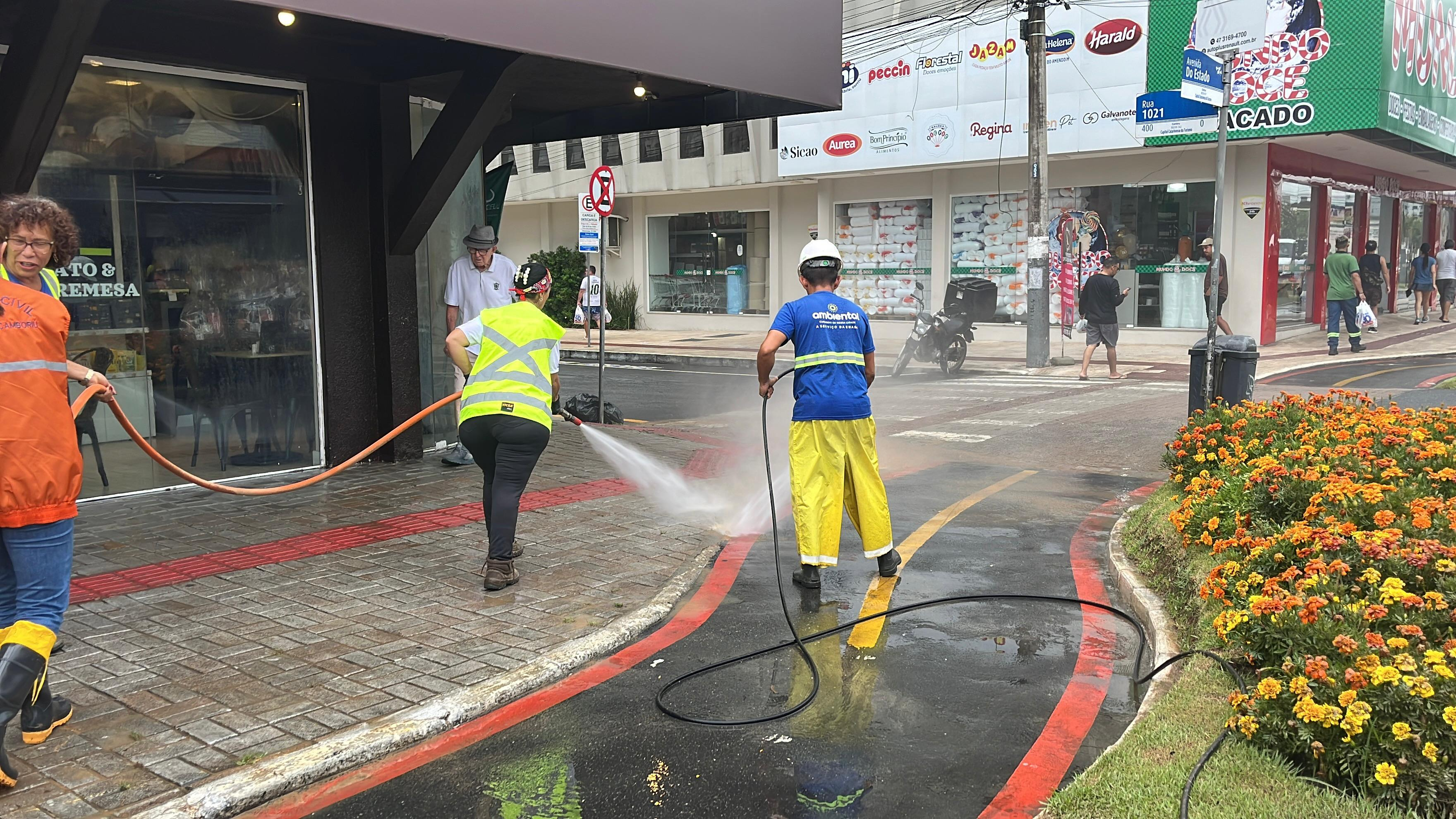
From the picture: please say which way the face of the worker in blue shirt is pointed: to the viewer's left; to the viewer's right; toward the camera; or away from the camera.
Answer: away from the camera

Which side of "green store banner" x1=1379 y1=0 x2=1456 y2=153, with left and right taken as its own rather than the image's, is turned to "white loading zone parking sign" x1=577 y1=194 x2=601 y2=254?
right

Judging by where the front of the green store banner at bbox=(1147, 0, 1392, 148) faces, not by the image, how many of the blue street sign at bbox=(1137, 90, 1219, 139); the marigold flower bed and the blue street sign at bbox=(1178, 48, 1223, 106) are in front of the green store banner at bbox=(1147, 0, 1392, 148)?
3

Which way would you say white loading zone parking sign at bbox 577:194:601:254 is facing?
toward the camera

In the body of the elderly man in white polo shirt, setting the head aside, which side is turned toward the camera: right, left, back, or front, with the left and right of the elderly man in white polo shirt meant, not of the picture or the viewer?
front

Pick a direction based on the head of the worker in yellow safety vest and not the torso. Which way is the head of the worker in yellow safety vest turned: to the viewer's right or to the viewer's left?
to the viewer's right

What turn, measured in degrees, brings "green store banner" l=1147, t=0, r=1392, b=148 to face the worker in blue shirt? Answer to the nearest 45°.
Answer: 0° — it already faces them

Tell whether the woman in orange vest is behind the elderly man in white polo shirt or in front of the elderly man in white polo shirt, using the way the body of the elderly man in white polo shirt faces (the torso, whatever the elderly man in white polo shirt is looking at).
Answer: in front

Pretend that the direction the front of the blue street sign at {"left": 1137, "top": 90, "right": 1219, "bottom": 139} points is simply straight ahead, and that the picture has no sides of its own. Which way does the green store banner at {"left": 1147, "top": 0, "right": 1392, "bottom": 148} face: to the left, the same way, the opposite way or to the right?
the same way

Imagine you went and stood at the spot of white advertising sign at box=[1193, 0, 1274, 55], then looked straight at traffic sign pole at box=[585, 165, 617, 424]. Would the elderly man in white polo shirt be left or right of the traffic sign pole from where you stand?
left

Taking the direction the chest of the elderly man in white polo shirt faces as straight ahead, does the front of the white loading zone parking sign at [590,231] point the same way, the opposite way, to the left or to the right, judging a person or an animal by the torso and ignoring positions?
the same way

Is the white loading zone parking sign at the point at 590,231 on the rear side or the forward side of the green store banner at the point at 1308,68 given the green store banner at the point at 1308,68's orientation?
on the forward side

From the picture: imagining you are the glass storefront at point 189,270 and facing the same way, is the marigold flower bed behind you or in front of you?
in front

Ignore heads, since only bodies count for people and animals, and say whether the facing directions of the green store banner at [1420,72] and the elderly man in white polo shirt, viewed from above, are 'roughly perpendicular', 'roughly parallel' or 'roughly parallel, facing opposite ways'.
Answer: roughly perpendicular

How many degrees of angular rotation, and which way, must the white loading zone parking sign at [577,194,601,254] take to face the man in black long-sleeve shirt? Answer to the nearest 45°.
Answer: approximately 90° to its left

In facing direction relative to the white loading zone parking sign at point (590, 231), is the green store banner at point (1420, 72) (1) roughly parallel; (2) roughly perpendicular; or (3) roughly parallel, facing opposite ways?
roughly perpendicular

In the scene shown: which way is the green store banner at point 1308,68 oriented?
toward the camera

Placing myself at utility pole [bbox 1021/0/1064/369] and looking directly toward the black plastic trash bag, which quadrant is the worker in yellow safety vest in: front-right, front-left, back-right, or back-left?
front-left
